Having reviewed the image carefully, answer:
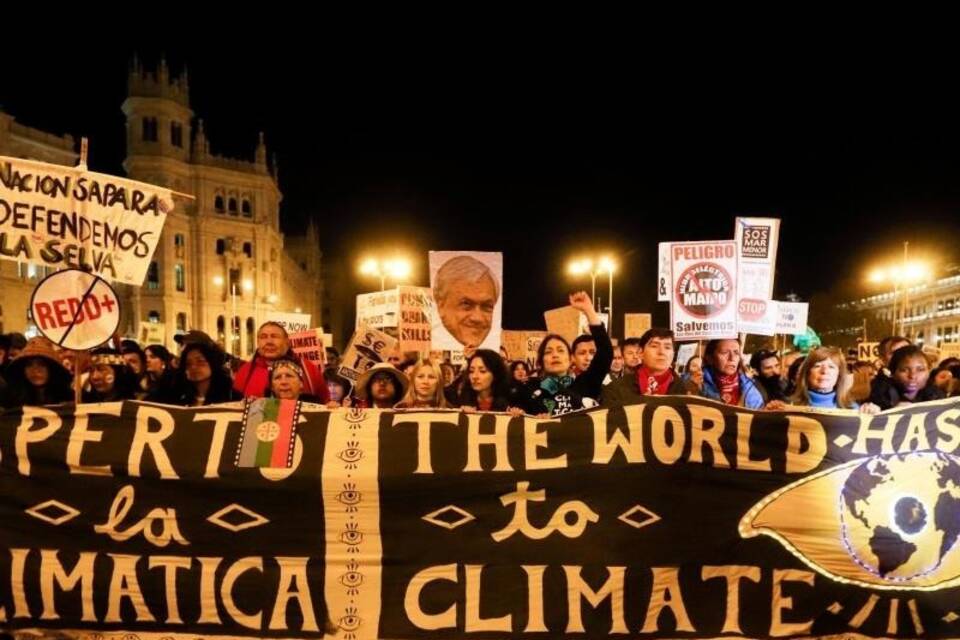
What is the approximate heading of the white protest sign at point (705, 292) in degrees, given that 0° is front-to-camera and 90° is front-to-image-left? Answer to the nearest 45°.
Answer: approximately 0°

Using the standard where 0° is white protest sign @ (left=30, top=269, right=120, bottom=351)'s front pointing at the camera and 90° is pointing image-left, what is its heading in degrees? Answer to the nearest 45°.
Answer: approximately 0°

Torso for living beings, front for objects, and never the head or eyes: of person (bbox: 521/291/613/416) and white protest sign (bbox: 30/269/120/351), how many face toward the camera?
2

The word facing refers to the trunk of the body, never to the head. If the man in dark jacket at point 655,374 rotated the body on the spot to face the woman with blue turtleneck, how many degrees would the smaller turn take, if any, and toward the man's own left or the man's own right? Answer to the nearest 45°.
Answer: approximately 135° to the man's own left
